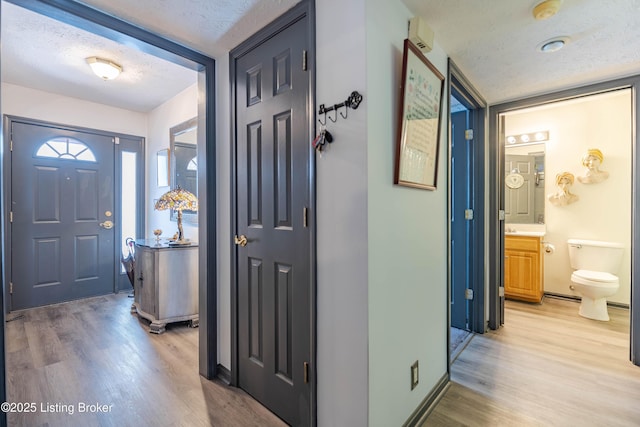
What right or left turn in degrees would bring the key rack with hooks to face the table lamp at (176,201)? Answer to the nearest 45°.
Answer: approximately 90° to its right

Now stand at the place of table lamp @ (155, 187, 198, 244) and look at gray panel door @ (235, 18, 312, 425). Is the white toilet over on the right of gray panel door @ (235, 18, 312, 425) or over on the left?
left

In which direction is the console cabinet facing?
to the viewer's left

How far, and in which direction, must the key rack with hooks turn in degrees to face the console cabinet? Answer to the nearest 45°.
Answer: approximately 90° to its right

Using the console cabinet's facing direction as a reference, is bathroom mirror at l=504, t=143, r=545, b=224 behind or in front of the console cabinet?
behind

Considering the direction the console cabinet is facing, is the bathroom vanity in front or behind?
behind

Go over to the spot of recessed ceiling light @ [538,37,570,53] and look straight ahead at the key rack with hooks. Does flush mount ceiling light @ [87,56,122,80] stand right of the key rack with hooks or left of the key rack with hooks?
right

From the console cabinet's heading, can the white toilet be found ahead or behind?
behind

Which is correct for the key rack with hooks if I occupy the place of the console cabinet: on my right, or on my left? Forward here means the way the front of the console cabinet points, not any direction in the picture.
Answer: on my left

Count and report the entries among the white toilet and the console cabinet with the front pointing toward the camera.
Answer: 1

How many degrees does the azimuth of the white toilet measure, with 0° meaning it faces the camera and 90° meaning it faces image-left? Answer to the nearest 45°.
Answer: approximately 0°
